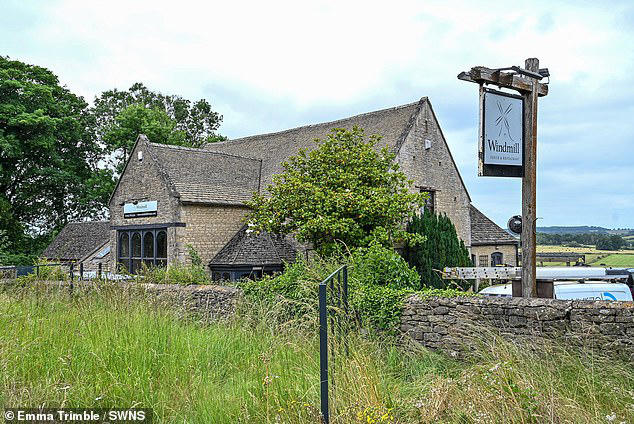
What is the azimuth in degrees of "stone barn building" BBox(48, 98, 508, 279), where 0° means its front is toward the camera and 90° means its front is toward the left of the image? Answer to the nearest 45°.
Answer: approximately 45°

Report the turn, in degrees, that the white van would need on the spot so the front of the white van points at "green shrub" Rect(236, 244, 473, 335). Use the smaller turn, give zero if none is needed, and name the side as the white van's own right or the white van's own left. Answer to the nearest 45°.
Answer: approximately 45° to the white van's own left

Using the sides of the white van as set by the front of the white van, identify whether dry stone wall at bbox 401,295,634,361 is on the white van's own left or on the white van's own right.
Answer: on the white van's own left

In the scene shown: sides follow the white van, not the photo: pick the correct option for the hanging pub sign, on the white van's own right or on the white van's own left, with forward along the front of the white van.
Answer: on the white van's own left

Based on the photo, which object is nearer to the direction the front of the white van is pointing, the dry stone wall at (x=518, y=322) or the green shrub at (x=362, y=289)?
the green shrub

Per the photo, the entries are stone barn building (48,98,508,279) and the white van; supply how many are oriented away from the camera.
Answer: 0

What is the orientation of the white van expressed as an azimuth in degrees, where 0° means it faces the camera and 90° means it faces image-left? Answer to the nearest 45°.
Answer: approximately 90°

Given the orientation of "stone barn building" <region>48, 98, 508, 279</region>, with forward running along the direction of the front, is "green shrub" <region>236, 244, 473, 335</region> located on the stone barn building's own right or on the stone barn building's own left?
on the stone barn building's own left

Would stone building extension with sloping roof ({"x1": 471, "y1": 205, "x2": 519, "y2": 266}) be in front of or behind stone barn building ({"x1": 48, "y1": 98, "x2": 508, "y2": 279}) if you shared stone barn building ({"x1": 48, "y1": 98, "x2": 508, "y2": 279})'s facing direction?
behind

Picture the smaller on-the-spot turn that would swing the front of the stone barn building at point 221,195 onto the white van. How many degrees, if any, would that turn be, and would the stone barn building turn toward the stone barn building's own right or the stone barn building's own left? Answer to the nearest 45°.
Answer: approximately 90° to the stone barn building's own left

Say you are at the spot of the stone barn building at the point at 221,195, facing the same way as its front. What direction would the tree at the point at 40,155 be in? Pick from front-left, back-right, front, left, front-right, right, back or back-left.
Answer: right

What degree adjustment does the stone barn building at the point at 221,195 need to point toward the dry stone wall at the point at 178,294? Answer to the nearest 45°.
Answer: approximately 45° to its left

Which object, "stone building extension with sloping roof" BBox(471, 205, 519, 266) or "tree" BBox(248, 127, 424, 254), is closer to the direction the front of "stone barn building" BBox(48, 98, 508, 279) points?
the tree

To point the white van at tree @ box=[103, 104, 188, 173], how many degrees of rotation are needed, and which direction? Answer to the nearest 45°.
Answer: approximately 45° to its right
